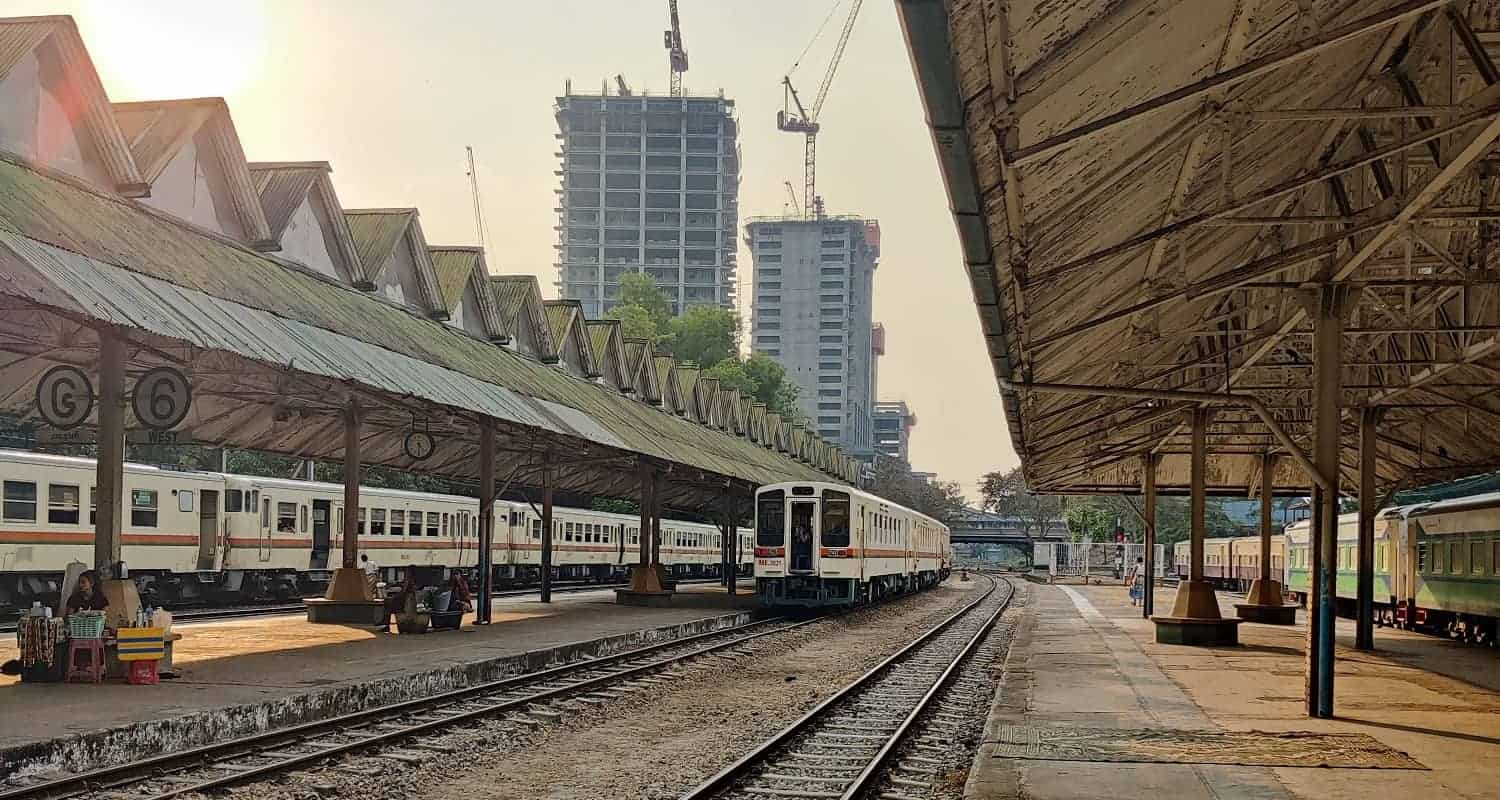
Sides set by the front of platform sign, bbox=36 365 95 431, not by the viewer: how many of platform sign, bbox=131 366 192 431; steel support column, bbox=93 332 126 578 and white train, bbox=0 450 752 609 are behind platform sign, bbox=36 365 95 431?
1

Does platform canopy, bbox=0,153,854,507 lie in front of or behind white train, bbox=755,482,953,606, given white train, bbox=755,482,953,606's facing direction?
in front

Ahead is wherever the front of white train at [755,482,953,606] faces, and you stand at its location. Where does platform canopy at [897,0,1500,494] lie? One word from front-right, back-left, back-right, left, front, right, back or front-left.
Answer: front

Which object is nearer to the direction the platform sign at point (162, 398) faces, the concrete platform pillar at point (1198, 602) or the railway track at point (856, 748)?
the railway track

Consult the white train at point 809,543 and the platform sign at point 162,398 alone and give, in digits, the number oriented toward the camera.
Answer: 2

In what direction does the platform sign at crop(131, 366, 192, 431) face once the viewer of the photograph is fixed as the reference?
facing the viewer

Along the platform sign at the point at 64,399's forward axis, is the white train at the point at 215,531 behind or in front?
behind
